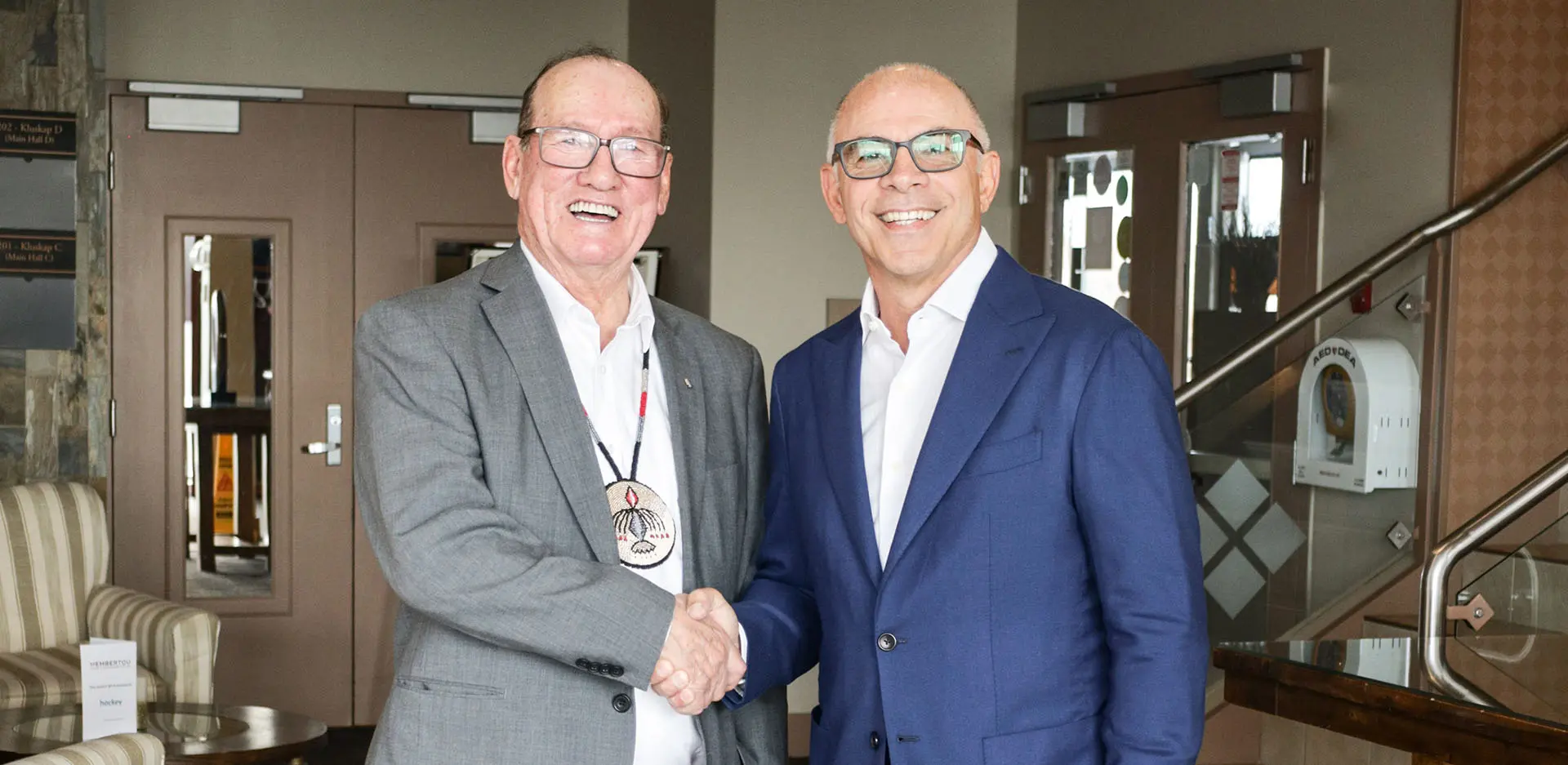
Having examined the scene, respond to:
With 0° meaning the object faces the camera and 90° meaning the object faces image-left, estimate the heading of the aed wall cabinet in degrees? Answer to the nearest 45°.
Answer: approximately 45°

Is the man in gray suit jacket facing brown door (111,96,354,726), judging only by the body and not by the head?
no

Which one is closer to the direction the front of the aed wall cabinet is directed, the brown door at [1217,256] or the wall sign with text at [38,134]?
the wall sign with text

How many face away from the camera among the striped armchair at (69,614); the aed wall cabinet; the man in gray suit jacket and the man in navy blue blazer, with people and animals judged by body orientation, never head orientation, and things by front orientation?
0

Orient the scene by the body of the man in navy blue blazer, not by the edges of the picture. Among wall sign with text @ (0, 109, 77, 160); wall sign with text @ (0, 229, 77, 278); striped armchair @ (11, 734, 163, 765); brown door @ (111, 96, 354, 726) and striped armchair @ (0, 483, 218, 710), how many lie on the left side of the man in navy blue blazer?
0

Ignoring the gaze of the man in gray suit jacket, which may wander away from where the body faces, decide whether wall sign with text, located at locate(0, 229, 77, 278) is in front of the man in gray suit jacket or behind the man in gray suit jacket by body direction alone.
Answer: behind

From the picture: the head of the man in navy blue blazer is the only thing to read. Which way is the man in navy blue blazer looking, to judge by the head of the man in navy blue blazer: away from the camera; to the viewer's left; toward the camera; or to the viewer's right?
toward the camera

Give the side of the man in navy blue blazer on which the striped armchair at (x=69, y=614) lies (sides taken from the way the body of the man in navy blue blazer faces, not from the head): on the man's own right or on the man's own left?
on the man's own right

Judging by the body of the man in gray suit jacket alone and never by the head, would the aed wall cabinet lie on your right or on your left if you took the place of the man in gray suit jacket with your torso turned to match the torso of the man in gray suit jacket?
on your left

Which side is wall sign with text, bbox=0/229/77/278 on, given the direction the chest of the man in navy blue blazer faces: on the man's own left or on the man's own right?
on the man's own right

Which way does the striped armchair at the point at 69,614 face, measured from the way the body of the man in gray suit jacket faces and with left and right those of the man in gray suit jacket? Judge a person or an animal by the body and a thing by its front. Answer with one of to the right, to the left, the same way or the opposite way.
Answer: the same way

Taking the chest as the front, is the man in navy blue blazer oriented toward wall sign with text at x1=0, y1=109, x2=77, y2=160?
no

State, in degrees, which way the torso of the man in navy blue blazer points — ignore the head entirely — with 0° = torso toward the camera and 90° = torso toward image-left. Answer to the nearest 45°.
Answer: approximately 45°

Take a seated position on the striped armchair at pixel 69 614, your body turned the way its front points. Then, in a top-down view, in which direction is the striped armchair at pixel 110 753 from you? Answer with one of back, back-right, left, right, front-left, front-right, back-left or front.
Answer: front-right

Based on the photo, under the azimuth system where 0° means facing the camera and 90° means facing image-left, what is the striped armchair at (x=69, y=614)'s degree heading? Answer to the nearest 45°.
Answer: approximately 315°

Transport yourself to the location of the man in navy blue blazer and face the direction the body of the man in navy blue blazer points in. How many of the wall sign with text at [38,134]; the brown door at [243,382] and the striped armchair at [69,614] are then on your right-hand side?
3

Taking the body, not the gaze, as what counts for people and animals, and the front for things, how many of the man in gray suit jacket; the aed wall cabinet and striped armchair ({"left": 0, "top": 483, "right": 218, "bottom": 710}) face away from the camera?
0
